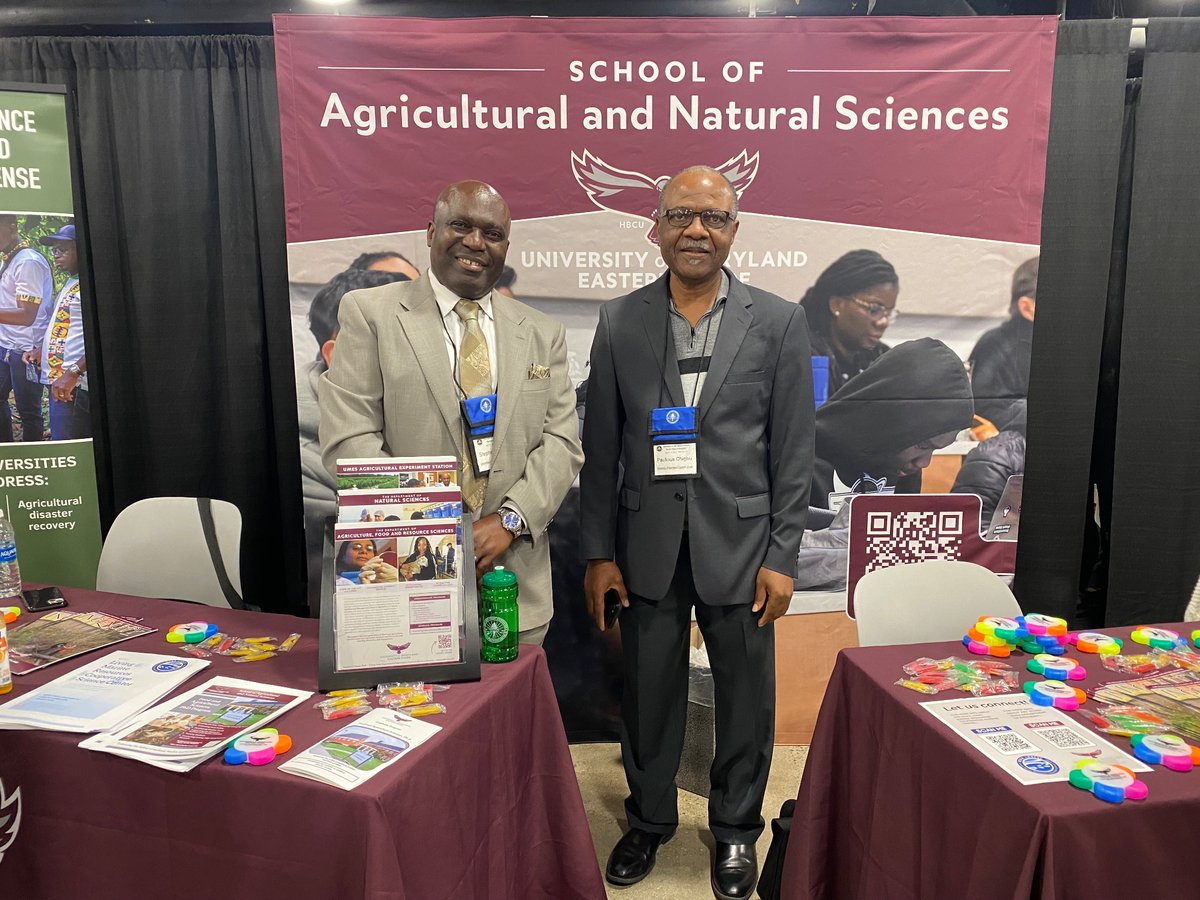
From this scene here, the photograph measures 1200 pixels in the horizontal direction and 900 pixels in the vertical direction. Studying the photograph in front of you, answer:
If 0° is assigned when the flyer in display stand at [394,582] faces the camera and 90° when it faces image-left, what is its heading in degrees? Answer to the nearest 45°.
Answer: approximately 0°

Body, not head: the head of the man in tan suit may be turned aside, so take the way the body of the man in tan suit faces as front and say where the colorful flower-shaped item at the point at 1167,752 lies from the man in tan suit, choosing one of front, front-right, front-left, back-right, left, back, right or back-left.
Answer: front-left

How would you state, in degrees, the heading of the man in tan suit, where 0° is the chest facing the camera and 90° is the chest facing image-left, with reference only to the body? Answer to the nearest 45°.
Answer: approximately 0°

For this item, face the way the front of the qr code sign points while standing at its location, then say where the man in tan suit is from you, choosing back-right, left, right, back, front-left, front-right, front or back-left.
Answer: front-right

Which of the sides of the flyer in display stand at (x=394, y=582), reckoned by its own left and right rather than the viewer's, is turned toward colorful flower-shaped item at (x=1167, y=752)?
left

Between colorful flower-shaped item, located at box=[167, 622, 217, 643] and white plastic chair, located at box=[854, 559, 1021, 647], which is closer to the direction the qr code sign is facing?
the white plastic chair
